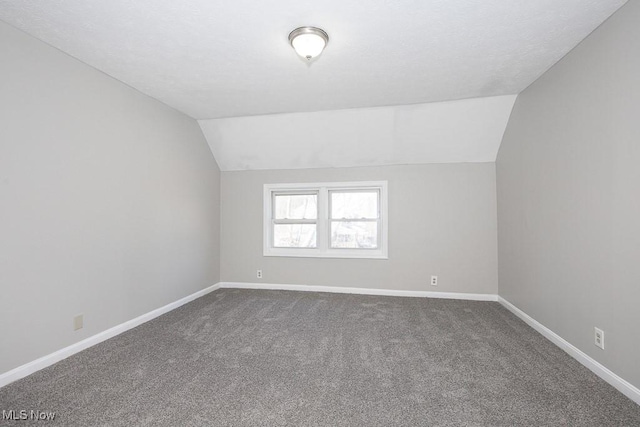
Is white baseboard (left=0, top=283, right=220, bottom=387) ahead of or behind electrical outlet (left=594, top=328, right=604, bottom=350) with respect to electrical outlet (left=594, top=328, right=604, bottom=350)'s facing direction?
ahead

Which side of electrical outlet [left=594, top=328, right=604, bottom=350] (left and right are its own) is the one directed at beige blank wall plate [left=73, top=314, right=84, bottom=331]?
front

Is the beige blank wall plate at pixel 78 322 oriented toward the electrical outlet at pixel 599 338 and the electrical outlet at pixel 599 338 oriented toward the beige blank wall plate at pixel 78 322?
yes

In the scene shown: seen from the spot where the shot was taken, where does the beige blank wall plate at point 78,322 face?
facing the viewer and to the right of the viewer

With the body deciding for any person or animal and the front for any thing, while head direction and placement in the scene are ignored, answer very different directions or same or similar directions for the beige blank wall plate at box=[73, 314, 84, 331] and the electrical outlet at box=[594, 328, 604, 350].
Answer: very different directions

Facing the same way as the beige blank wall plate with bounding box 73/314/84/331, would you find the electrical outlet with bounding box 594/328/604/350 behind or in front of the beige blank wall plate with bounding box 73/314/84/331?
in front

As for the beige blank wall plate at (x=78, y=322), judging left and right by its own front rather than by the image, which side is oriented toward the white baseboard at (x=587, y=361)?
front

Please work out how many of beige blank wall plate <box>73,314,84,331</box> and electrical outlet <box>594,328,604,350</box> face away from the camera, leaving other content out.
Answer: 0

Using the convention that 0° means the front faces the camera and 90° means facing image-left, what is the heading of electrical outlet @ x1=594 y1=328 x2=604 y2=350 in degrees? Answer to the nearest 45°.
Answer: approximately 45°
